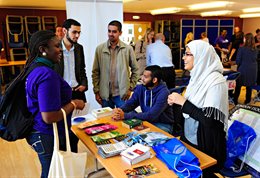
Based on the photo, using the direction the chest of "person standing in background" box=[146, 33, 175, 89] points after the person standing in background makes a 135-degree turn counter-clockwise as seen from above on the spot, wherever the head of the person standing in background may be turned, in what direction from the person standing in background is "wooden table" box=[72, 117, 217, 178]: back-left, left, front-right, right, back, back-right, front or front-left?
front-left

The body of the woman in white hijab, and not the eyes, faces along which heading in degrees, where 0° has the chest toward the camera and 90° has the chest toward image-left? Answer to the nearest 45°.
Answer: approximately 90°

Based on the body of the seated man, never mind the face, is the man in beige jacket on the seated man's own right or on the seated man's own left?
on the seated man's own right

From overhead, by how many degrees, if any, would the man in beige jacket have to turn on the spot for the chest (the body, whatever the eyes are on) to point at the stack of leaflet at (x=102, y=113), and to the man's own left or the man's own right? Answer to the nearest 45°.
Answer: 0° — they already face it

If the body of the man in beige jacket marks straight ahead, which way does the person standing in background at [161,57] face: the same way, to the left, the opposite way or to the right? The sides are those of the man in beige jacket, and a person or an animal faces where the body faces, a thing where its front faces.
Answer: the opposite way

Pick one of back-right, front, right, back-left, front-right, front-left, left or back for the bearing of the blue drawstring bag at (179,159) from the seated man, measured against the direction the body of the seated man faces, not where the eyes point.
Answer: front-left

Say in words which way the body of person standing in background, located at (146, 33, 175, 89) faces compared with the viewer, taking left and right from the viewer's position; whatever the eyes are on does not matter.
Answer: facing away from the viewer

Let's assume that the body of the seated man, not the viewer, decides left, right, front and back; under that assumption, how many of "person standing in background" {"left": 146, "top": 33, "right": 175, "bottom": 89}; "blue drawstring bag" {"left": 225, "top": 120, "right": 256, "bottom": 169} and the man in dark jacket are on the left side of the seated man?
1

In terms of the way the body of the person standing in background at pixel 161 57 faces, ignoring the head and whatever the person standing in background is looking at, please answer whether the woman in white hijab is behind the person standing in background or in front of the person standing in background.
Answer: behind

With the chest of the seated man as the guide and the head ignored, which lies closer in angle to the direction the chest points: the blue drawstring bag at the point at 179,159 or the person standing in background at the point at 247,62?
the blue drawstring bag

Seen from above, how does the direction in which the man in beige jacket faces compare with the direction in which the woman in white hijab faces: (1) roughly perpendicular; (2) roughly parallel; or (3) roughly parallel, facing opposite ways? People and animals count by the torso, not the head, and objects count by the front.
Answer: roughly perpendicular

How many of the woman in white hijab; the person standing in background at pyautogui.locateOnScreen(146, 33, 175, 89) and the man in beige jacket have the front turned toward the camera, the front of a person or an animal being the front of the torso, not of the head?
1

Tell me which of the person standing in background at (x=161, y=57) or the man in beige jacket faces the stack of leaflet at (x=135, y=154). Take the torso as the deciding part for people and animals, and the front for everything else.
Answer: the man in beige jacket
